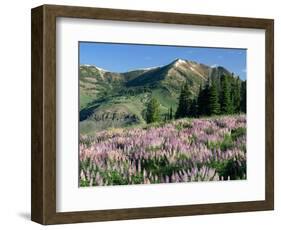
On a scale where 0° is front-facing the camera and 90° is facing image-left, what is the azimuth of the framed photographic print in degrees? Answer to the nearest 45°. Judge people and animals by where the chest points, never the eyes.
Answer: approximately 315°
